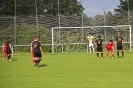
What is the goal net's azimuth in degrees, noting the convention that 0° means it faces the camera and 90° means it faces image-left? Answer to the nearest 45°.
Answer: approximately 0°
